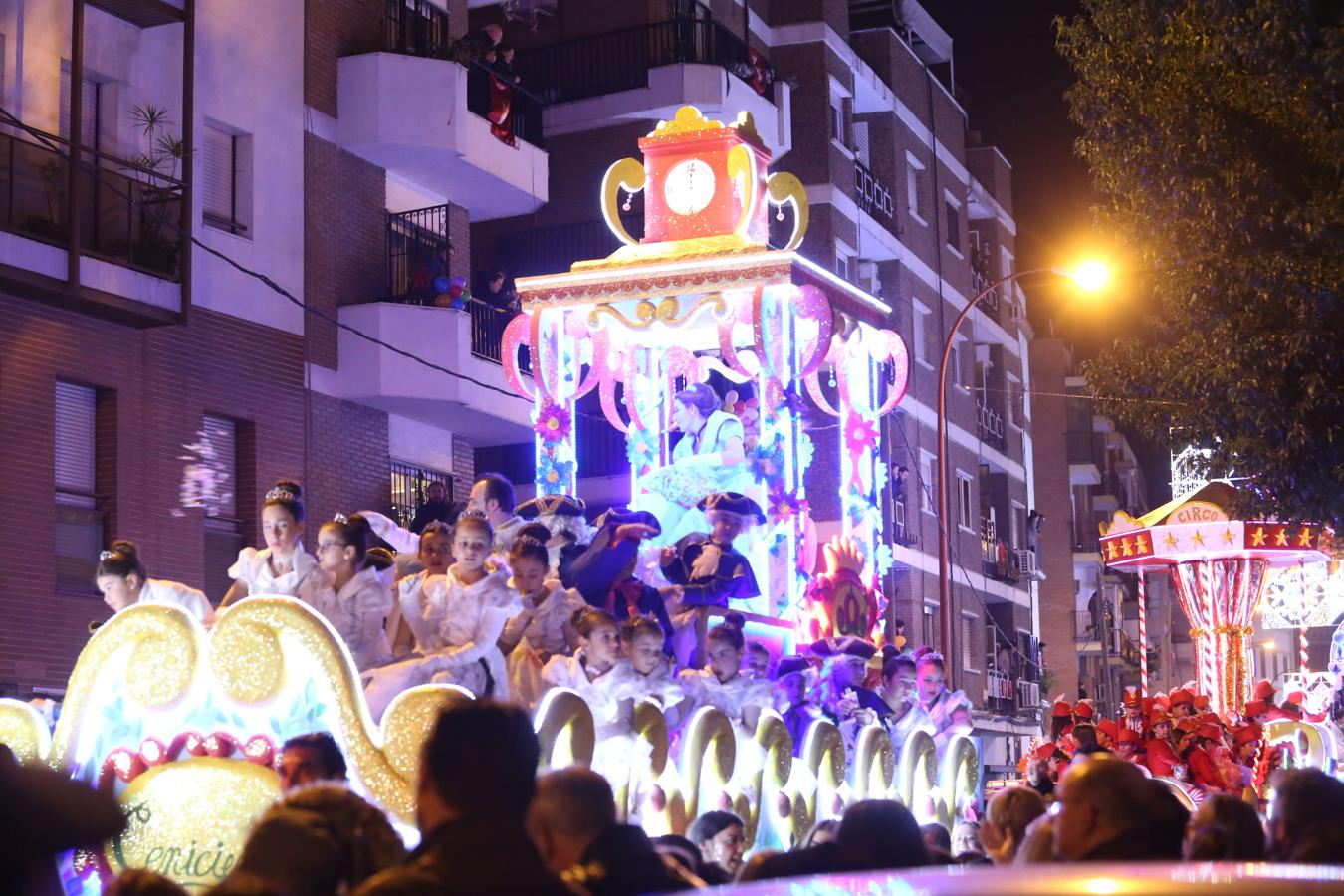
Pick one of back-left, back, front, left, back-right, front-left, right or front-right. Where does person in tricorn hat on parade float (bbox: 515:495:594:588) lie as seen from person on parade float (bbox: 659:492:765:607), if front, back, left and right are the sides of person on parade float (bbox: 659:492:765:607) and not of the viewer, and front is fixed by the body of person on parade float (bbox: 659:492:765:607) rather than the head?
front-right

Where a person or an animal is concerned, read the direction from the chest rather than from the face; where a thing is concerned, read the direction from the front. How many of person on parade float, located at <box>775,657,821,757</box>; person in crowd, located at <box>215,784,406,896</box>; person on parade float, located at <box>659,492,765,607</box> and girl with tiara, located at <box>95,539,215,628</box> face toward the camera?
2

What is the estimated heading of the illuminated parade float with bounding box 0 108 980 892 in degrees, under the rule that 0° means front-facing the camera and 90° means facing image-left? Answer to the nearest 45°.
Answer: approximately 45°

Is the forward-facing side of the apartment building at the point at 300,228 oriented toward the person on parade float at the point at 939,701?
yes

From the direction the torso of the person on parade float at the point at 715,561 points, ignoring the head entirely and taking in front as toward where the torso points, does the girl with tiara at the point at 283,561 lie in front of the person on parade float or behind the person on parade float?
in front

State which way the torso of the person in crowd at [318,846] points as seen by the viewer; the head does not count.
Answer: away from the camera

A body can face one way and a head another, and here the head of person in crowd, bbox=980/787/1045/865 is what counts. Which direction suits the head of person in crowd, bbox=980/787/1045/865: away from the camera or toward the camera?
away from the camera

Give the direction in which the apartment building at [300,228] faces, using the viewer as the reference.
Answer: facing the viewer and to the right of the viewer

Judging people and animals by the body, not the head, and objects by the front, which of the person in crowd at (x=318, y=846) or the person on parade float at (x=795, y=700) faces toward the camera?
the person on parade float at (x=795, y=700)

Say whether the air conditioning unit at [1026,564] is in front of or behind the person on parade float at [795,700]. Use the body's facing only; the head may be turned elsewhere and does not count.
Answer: behind
